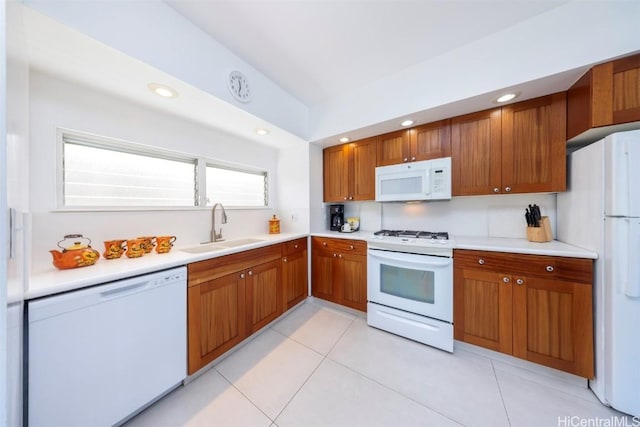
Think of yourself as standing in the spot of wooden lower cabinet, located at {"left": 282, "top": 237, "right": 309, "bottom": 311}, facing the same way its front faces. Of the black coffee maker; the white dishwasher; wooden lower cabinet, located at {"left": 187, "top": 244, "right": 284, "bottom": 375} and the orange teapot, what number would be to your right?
3

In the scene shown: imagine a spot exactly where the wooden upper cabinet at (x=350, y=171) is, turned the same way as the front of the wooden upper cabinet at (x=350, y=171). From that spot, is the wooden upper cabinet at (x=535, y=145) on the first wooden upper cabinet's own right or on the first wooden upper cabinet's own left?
on the first wooden upper cabinet's own left

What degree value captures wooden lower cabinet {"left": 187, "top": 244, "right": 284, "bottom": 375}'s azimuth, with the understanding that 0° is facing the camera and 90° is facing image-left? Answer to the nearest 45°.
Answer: approximately 315°

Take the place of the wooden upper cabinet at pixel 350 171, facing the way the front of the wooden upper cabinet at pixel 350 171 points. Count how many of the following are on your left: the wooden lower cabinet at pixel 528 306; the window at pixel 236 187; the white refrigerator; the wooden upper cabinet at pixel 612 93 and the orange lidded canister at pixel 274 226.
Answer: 3

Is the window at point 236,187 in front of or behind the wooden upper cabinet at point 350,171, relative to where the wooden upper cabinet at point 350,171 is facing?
in front

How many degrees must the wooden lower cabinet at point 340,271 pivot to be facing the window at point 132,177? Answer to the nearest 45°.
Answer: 0° — it already faces it

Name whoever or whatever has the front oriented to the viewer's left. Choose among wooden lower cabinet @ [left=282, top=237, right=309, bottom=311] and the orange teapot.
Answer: the orange teapot

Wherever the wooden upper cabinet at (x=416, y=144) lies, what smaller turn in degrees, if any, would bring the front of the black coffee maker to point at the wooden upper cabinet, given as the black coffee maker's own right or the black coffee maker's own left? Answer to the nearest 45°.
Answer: approximately 45° to the black coffee maker's own left

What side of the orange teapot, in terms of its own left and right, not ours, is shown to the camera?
left

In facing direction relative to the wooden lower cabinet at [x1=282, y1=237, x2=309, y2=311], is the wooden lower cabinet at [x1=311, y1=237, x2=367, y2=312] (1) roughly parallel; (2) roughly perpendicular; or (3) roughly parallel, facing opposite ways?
roughly perpendicular

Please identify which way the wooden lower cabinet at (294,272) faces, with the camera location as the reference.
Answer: facing the viewer and to the right of the viewer

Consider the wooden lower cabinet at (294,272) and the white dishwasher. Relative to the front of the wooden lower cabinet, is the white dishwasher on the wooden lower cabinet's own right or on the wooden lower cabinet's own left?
on the wooden lower cabinet's own right
